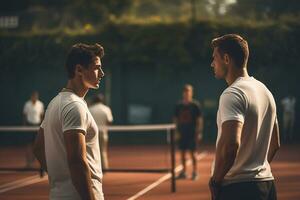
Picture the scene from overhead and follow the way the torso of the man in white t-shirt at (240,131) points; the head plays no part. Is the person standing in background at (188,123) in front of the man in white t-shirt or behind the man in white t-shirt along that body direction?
in front

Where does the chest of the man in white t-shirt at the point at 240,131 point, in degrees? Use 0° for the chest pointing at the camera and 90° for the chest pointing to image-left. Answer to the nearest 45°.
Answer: approximately 135°

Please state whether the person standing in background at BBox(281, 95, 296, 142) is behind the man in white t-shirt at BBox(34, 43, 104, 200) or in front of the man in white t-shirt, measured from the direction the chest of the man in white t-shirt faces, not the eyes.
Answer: in front

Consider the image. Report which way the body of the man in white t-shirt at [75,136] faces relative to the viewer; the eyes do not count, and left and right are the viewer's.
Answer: facing away from the viewer and to the right of the viewer

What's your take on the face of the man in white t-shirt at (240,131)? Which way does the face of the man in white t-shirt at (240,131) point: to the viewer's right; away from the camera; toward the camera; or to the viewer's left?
to the viewer's left

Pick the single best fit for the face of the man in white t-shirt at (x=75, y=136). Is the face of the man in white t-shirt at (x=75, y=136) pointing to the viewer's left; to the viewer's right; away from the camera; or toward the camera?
to the viewer's right

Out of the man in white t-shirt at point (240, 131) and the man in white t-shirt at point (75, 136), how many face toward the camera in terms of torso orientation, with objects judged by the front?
0
